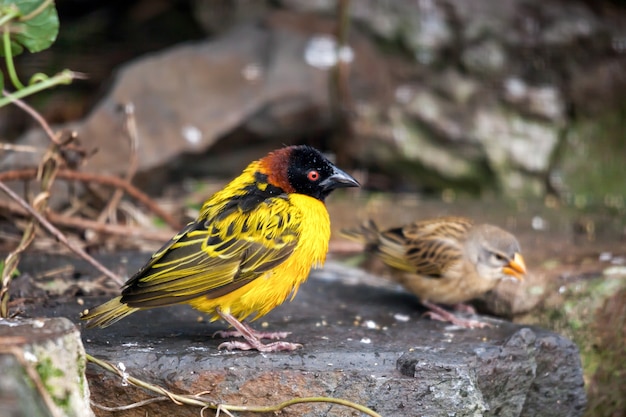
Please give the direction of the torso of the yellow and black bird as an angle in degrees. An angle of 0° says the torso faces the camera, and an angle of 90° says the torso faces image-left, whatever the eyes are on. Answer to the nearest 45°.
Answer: approximately 270°

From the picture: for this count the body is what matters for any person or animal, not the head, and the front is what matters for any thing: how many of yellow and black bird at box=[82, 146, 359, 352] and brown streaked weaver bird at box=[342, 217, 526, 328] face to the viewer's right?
2

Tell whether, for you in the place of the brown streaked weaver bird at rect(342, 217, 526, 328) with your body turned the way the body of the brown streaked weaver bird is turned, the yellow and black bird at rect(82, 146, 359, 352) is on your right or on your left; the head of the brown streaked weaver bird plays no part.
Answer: on your right

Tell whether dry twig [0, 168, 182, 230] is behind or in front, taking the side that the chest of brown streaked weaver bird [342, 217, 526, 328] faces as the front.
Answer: behind

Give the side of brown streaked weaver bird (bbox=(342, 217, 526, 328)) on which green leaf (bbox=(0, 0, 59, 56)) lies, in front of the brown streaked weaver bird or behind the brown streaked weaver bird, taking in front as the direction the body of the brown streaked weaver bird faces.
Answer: behind

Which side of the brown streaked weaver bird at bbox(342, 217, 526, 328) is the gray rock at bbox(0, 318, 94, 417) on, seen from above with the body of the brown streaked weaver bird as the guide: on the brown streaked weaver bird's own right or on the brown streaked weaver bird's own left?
on the brown streaked weaver bird's own right

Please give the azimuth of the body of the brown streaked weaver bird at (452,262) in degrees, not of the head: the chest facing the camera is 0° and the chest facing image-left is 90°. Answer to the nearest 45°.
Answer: approximately 270°

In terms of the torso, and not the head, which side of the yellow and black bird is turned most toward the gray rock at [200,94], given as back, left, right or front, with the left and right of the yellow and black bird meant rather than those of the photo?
left

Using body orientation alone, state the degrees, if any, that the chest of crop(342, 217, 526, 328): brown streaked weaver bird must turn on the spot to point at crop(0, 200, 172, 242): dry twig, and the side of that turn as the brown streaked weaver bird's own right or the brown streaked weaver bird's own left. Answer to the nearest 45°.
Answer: approximately 180°
